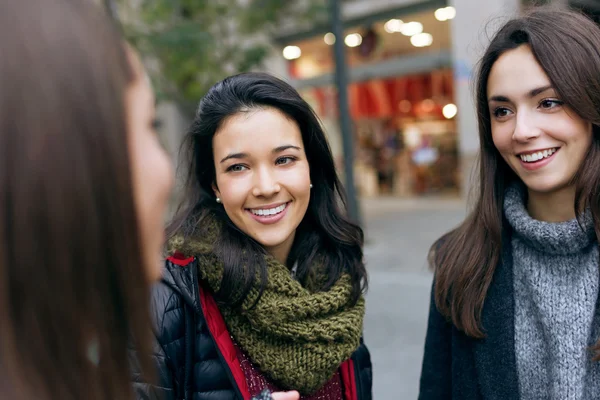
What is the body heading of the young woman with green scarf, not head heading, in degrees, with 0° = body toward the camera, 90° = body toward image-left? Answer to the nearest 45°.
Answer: approximately 315°

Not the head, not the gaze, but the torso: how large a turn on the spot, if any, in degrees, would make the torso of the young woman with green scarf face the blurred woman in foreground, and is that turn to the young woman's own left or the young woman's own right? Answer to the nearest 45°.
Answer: approximately 45° to the young woman's own right

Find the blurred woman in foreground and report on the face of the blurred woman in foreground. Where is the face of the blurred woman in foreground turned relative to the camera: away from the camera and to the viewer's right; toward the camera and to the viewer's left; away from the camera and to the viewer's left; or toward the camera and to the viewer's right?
away from the camera and to the viewer's right

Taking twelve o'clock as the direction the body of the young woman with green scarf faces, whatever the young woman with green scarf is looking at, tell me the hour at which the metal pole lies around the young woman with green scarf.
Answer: The metal pole is roughly at 8 o'clock from the young woman with green scarf.

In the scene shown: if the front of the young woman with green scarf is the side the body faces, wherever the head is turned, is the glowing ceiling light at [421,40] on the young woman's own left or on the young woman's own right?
on the young woman's own left
